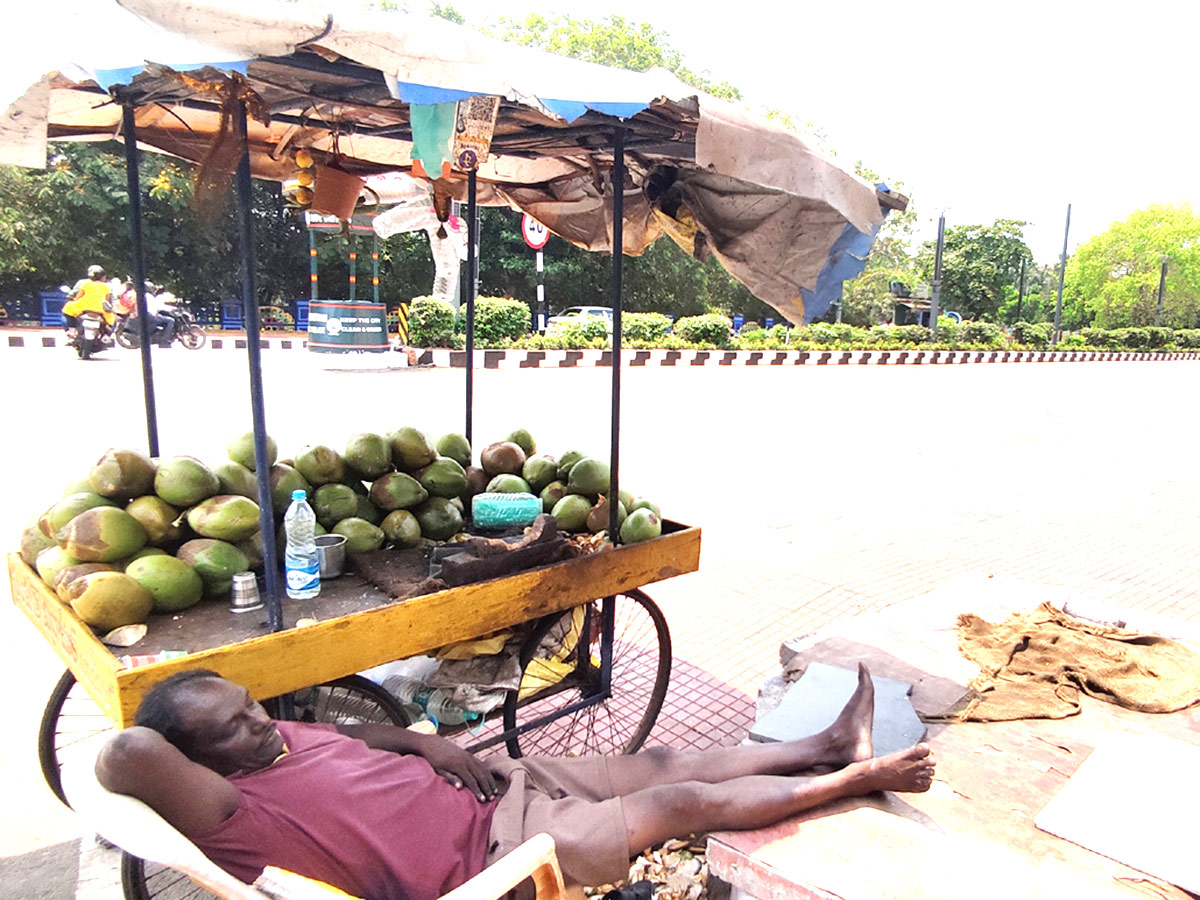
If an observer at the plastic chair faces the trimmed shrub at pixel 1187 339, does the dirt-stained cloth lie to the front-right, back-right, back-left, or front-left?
front-right

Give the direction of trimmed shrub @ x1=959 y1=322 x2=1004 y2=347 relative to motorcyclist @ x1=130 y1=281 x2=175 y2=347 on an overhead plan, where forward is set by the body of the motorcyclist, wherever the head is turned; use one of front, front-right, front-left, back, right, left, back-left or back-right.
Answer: front

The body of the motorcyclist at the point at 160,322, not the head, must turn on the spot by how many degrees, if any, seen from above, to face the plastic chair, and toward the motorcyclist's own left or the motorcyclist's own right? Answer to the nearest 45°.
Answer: approximately 90° to the motorcyclist's own right

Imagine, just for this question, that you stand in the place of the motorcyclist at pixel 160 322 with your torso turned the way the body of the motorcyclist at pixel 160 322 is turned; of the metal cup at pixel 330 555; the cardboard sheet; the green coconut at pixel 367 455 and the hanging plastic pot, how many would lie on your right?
4

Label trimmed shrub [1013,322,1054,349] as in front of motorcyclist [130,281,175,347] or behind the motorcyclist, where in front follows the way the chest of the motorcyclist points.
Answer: in front

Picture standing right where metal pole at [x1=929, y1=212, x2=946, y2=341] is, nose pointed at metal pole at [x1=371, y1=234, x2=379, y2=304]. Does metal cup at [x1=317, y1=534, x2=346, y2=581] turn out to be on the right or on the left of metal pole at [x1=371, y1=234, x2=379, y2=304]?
left

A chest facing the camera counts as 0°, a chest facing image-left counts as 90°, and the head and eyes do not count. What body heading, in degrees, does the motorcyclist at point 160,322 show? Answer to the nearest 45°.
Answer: approximately 270°

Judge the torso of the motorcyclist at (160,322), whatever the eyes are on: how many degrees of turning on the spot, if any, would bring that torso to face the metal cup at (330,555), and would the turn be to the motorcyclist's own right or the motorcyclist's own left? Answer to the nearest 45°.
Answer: approximately 90° to the motorcyclist's own right

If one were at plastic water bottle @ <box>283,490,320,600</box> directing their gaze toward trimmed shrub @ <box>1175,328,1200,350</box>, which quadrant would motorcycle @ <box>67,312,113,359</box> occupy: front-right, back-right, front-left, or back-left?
front-left

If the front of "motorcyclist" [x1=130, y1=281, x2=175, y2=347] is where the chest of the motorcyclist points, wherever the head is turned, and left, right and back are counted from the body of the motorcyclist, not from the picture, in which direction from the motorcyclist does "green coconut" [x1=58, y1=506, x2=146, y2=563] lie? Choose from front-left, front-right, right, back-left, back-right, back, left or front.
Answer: right

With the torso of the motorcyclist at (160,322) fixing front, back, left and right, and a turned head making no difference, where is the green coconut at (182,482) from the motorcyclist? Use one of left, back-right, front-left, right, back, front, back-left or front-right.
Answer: right

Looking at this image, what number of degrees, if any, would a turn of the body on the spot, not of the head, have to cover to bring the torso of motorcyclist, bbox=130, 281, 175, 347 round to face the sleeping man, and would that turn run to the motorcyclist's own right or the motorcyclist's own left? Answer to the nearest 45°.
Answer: approximately 90° to the motorcyclist's own right
